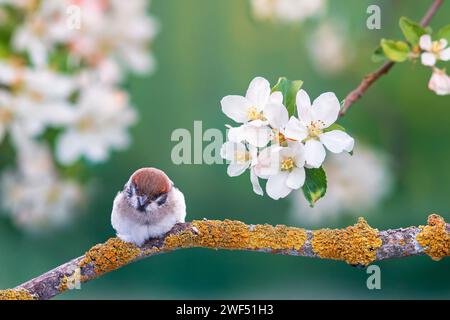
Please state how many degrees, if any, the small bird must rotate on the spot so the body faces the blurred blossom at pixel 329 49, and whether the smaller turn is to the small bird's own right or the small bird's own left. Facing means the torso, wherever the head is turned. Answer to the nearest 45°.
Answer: approximately 135° to the small bird's own left

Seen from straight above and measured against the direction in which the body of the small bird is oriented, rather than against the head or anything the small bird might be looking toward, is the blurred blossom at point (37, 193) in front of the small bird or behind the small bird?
behind

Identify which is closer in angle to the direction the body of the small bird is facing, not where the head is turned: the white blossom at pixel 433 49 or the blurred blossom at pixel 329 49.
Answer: the white blossom

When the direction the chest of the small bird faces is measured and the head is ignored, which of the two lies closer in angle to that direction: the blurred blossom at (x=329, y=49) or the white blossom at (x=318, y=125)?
the white blossom

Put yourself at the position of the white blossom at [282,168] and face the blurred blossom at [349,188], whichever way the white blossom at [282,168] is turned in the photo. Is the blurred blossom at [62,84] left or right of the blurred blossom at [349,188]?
left

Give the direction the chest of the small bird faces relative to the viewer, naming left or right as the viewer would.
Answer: facing the viewer
